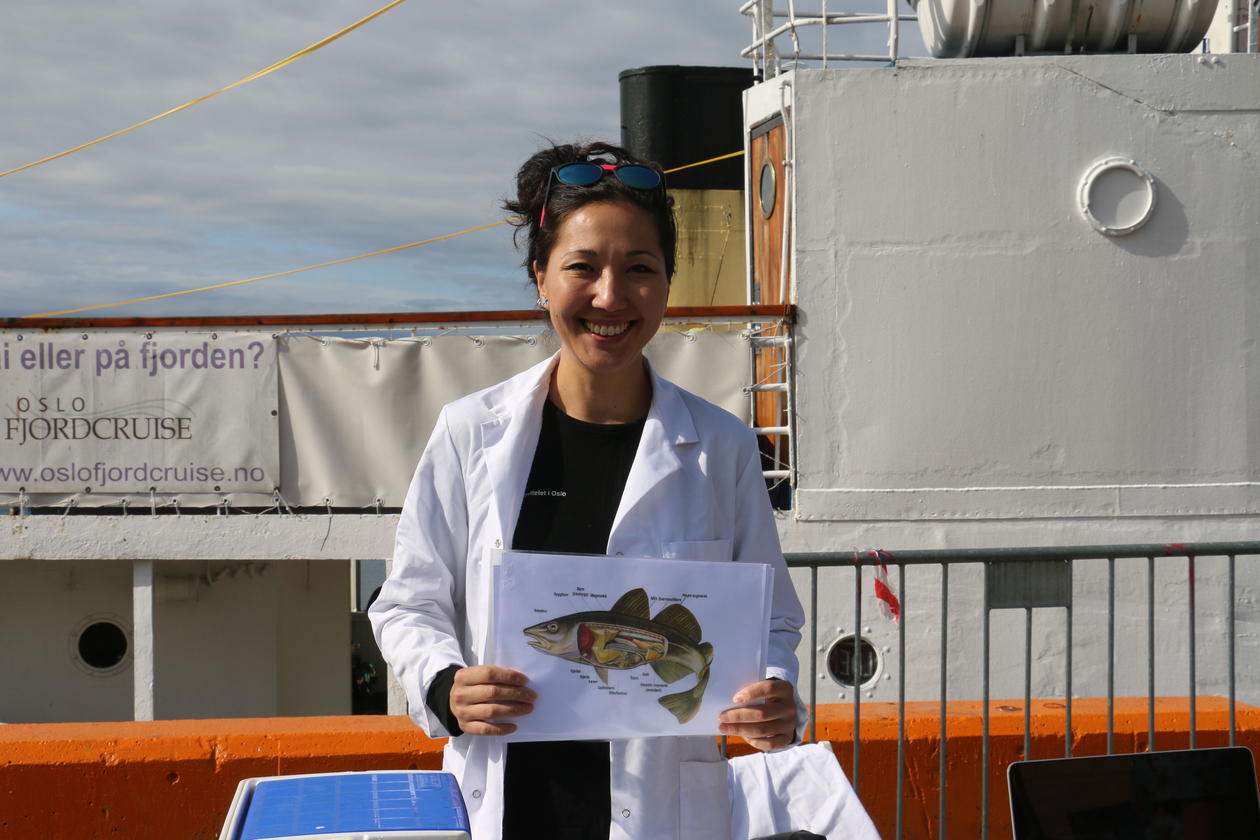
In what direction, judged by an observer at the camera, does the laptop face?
facing the viewer

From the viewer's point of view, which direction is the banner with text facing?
toward the camera

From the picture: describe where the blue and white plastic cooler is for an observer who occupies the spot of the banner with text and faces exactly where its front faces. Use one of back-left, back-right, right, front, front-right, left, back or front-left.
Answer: front

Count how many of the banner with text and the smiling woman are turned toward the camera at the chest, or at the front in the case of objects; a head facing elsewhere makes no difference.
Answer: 2

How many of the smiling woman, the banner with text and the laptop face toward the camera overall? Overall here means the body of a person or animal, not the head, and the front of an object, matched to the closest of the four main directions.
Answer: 3

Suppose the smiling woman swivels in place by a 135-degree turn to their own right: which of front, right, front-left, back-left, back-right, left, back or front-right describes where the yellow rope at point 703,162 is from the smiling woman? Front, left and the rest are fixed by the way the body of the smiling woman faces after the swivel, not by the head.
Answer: front-right

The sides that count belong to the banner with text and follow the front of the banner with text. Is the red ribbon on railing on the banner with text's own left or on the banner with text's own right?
on the banner with text's own left

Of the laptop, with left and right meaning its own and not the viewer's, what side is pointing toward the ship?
back

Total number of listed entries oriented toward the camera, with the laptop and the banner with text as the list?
2

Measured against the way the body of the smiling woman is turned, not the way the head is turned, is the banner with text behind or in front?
behind

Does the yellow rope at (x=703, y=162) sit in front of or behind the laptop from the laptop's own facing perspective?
behind
